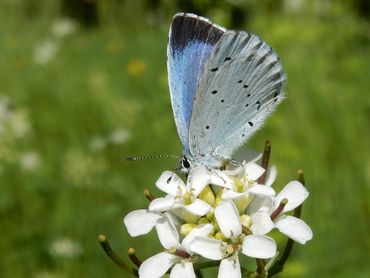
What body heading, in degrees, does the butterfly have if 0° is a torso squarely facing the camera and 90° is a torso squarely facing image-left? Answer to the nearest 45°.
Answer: approximately 90°

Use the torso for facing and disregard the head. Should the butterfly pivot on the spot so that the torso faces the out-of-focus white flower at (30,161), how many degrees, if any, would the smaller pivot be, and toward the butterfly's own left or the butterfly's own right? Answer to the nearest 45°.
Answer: approximately 45° to the butterfly's own right

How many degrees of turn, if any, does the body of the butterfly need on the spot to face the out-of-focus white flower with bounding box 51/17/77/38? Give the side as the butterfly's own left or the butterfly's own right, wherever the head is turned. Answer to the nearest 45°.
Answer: approximately 90° to the butterfly's own right

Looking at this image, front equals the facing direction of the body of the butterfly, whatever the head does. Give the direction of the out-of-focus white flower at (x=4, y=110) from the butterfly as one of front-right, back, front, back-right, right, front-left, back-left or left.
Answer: front-right

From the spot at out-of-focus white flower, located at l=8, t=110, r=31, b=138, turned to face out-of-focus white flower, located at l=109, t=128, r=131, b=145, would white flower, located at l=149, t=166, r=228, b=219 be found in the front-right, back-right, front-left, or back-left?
front-right

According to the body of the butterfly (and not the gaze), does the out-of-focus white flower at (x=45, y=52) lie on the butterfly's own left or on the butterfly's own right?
on the butterfly's own right

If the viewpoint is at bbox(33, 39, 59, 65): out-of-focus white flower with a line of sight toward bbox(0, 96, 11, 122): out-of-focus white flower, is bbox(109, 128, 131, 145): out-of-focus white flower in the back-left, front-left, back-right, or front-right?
front-left
